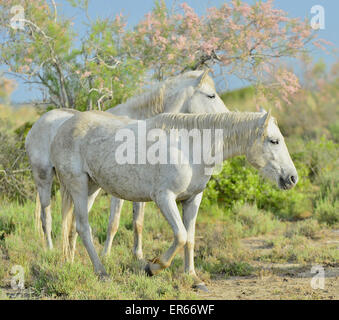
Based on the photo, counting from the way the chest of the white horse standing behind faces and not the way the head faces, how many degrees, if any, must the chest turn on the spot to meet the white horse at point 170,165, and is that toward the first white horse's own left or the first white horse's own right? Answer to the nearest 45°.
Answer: approximately 90° to the first white horse's own right

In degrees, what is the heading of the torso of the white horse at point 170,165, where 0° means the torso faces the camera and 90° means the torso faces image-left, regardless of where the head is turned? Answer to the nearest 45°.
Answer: approximately 270°

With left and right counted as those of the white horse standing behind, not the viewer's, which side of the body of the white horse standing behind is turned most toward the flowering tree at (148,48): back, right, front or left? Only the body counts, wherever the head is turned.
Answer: left

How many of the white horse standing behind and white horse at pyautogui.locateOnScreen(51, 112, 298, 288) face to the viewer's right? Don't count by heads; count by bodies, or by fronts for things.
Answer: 2

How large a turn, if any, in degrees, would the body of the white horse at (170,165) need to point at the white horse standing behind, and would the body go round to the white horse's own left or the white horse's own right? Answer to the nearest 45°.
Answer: approximately 90° to the white horse's own left

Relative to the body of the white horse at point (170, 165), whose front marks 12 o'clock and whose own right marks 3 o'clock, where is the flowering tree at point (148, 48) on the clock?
The flowering tree is roughly at 9 o'clock from the white horse.

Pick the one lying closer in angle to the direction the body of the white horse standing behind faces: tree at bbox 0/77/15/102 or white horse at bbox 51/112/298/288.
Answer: the white horse

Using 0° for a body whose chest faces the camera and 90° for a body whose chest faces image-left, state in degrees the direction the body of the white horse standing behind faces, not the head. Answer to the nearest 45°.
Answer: approximately 270°

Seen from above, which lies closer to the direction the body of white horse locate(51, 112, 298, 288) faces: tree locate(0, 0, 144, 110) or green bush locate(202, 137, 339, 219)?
the green bush

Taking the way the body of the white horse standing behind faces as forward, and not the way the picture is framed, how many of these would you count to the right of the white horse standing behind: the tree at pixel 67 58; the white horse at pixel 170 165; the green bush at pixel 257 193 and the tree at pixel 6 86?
1
